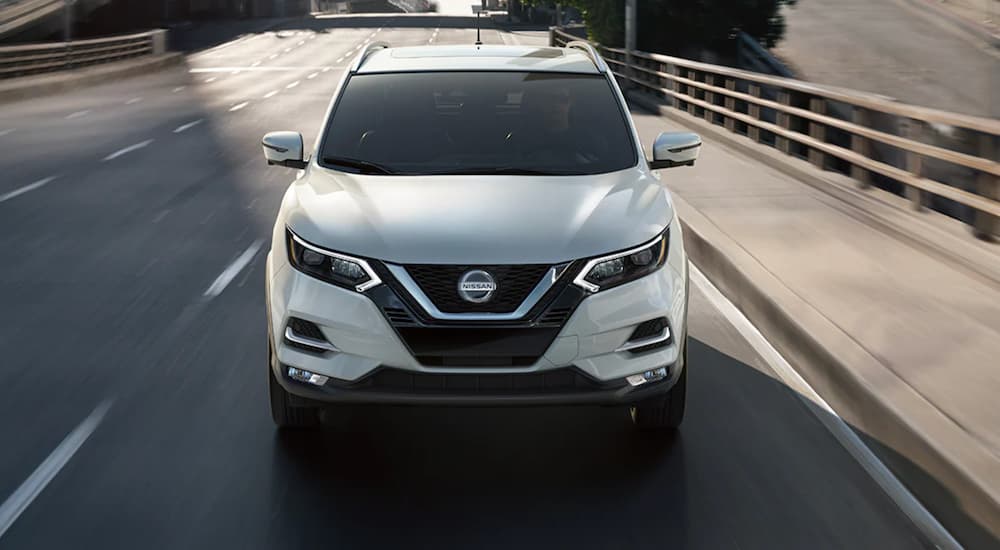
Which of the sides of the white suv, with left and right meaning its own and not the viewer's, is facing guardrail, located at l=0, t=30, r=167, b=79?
back

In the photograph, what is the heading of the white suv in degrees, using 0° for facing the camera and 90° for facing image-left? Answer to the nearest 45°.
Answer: approximately 0°

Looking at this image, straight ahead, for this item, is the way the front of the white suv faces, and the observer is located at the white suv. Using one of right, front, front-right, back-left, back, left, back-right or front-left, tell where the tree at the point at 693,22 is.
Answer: back
